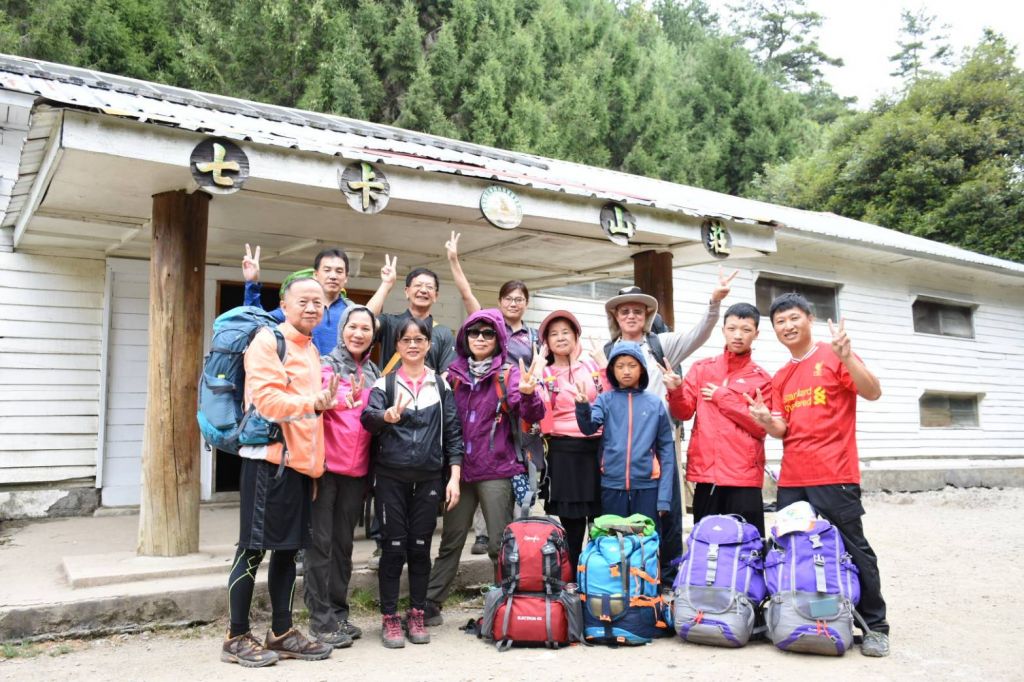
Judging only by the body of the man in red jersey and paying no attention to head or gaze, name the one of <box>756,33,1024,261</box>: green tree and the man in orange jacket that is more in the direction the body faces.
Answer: the man in orange jacket

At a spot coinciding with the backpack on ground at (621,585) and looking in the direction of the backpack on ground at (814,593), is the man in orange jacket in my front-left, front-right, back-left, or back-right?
back-right

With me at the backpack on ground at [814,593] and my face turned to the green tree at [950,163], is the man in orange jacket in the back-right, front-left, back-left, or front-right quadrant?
back-left

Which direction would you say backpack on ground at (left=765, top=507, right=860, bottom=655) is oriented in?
toward the camera

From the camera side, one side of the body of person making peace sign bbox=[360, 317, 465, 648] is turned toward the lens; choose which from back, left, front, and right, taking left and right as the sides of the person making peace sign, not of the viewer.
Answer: front

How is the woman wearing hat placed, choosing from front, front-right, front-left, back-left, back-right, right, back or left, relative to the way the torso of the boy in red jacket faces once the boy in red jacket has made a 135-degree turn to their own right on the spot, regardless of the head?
front-left

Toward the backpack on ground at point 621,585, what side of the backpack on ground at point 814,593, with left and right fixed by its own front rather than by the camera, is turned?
right
